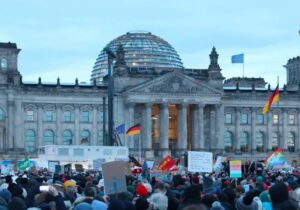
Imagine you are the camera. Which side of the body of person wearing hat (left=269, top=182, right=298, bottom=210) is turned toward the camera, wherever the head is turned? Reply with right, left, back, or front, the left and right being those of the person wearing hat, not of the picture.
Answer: back

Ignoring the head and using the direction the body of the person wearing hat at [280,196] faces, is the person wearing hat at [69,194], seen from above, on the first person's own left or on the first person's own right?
on the first person's own left

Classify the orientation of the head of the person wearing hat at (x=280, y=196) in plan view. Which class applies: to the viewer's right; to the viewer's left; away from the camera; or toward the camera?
away from the camera
